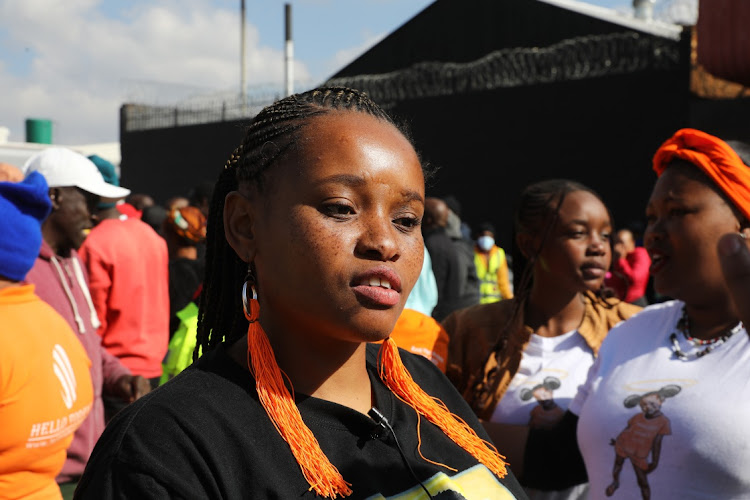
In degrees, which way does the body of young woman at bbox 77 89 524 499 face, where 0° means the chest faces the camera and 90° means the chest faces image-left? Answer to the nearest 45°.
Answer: approximately 315°

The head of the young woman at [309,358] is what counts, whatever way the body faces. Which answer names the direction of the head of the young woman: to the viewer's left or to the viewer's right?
to the viewer's right

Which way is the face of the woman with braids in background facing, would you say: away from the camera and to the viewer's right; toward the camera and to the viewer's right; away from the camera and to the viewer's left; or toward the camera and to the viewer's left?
toward the camera and to the viewer's right

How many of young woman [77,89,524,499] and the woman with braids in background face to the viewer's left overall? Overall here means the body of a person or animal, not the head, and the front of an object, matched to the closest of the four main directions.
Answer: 0

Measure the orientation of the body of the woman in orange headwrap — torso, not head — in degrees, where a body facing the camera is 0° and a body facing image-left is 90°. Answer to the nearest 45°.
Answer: approximately 45°

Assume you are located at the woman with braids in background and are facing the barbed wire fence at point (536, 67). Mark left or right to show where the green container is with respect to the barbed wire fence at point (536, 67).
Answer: left

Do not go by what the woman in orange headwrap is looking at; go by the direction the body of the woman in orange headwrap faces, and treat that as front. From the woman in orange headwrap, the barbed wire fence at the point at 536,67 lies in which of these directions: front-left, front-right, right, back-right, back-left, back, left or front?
back-right

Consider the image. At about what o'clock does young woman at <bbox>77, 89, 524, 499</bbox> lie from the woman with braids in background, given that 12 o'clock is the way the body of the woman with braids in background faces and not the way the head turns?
The young woman is roughly at 2 o'clock from the woman with braids in background.

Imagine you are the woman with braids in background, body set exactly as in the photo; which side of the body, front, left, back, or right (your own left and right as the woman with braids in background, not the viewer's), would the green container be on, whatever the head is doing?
back

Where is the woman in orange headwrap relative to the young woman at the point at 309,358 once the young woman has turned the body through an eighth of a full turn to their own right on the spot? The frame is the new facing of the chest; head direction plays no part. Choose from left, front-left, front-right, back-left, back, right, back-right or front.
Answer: back-left

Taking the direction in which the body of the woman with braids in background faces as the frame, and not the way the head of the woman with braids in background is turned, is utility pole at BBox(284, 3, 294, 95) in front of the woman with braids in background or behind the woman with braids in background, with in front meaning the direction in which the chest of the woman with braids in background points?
behind

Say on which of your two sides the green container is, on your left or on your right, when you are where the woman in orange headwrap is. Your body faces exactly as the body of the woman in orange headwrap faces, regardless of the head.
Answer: on your right
